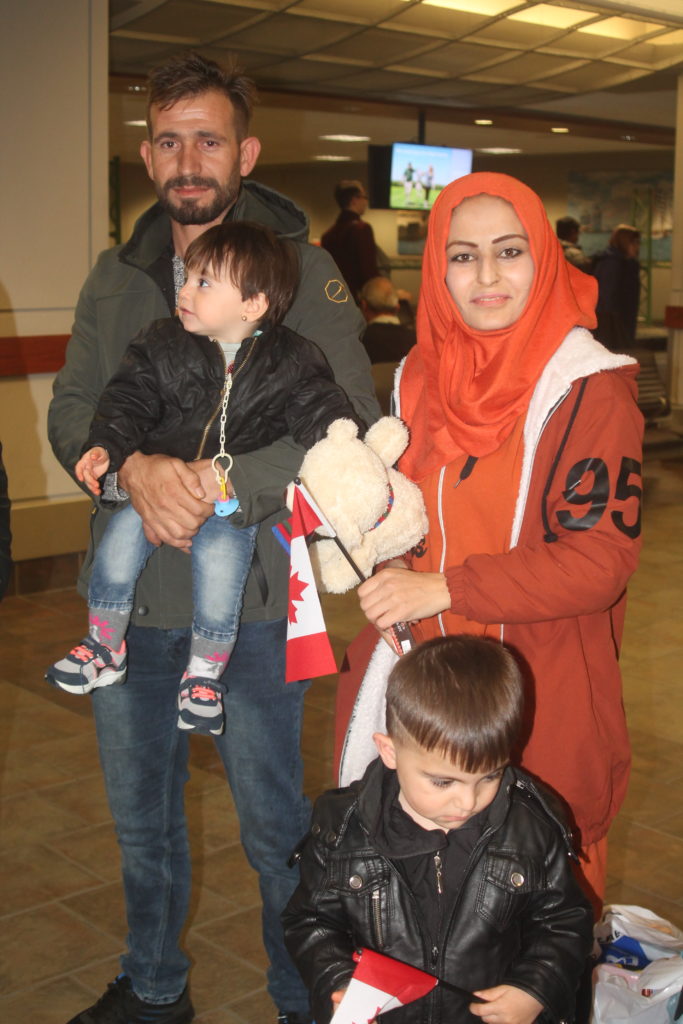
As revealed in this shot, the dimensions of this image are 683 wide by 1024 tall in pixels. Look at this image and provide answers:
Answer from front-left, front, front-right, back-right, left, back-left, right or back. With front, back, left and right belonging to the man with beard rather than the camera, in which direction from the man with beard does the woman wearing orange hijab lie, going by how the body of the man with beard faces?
front-left

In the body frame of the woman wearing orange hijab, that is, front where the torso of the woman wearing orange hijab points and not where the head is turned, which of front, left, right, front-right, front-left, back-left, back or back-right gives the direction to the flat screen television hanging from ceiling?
back-right

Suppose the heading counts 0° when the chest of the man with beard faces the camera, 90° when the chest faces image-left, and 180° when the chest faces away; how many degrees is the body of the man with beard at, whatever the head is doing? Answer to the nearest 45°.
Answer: approximately 0°

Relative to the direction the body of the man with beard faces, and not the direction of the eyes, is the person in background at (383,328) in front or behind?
behind

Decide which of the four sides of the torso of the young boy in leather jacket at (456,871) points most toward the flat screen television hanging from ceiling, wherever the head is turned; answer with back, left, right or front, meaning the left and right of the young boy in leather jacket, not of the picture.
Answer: back

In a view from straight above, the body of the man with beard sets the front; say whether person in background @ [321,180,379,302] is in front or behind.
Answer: behind

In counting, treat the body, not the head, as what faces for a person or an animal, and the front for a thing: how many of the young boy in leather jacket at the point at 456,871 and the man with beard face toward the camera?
2

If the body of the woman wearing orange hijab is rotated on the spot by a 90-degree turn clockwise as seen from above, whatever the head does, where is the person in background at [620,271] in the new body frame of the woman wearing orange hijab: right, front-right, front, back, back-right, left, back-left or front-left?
front-right

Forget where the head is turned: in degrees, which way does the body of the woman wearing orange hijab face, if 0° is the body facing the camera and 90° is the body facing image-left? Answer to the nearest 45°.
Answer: approximately 45°

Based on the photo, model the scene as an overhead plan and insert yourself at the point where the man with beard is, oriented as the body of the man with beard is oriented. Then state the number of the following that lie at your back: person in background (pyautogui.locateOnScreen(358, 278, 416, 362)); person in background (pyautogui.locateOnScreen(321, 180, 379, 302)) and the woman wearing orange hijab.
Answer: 2
